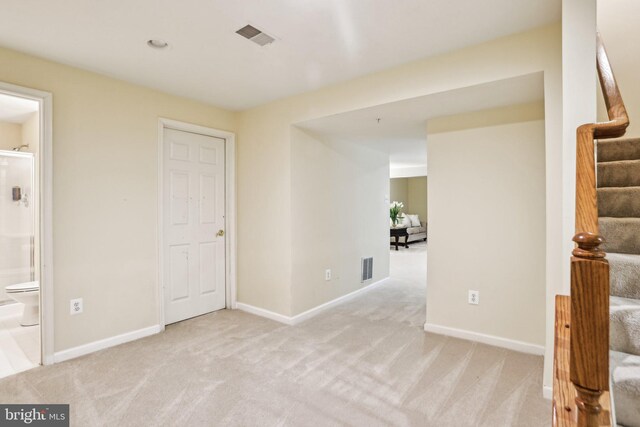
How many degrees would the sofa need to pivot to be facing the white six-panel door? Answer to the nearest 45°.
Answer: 0° — it already faces it

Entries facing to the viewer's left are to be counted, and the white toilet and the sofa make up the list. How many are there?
1

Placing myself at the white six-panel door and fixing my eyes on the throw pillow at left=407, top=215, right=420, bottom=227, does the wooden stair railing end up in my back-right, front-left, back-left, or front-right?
back-right

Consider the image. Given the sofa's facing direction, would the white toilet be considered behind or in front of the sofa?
in front

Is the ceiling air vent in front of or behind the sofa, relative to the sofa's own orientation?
in front
